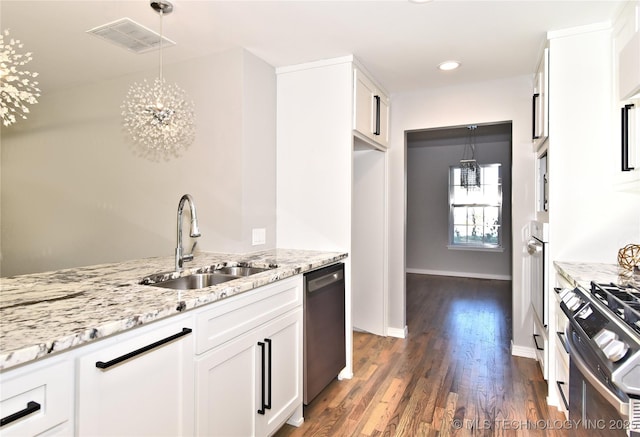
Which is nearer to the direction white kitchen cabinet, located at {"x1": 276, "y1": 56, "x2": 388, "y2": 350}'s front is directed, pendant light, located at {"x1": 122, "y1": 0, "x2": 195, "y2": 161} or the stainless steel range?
the stainless steel range

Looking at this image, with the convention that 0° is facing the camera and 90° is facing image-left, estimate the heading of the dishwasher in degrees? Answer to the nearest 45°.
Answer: approximately 315°

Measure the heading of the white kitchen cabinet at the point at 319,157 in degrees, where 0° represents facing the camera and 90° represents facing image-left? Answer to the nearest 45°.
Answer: approximately 315°

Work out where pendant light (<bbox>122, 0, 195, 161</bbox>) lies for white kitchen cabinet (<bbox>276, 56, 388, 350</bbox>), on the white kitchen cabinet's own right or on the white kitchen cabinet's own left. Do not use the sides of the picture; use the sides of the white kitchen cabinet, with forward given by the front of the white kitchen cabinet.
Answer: on the white kitchen cabinet's own right
